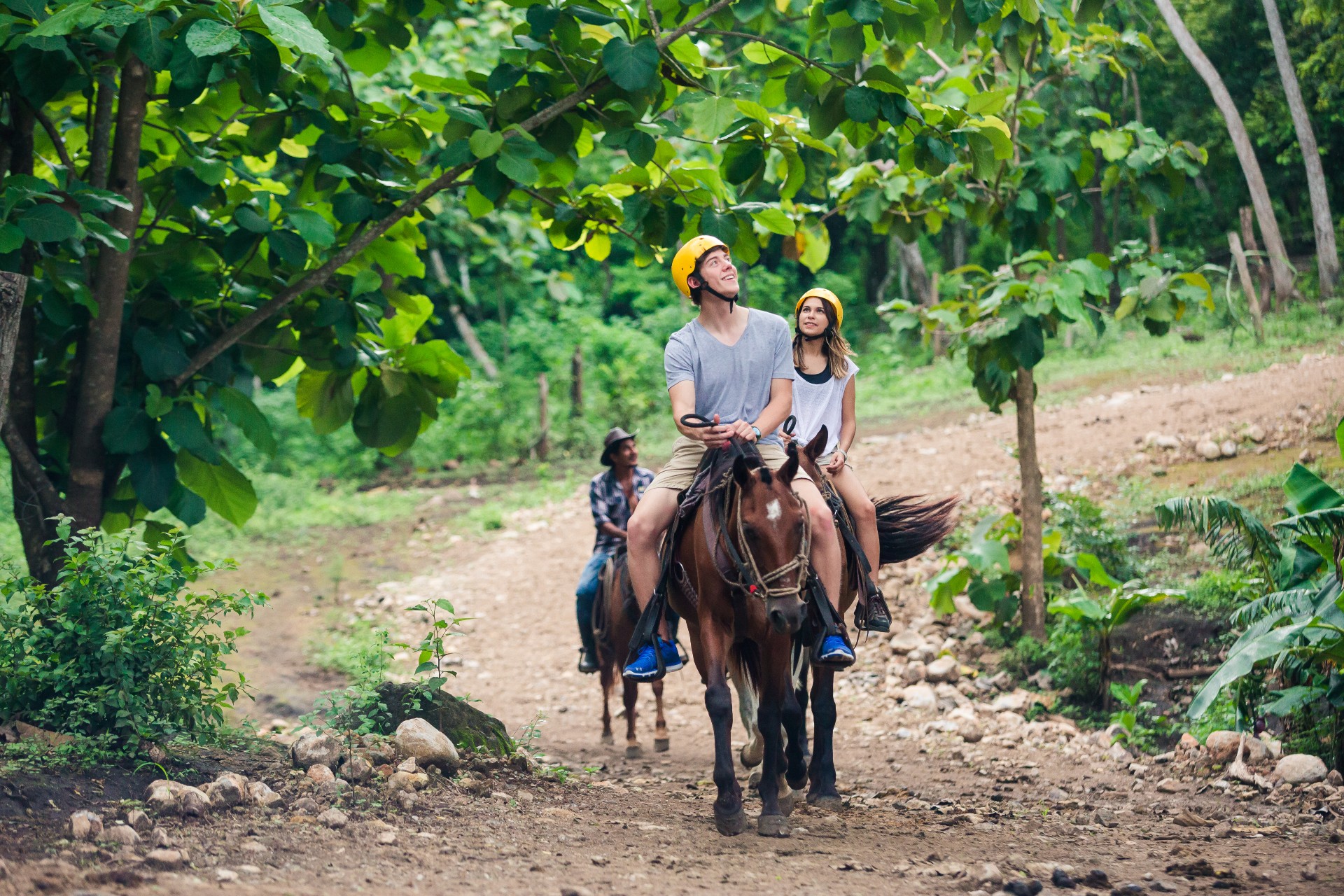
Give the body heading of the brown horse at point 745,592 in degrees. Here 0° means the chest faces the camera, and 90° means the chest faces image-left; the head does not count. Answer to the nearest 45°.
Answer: approximately 0°

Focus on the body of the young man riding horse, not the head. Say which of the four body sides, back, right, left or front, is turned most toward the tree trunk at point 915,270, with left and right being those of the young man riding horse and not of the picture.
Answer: back

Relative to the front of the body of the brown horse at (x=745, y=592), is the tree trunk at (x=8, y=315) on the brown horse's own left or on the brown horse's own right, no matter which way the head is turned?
on the brown horse's own right

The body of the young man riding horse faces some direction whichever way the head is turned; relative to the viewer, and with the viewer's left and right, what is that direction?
facing the viewer

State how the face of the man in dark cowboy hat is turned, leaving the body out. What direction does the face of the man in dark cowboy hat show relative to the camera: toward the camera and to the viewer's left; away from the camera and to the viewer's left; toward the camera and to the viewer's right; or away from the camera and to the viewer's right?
toward the camera and to the viewer's right

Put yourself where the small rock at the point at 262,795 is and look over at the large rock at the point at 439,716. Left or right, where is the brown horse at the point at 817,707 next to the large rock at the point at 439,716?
right

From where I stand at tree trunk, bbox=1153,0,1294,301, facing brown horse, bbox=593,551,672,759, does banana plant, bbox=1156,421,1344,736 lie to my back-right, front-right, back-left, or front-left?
front-left

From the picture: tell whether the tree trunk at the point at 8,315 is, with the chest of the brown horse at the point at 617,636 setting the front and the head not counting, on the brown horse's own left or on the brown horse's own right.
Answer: on the brown horse's own right

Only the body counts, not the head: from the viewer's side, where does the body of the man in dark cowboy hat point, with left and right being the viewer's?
facing the viewer and to the right of the viewer

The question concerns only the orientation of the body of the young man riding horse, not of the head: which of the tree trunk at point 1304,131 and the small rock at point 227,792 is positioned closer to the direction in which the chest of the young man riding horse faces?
the small rock

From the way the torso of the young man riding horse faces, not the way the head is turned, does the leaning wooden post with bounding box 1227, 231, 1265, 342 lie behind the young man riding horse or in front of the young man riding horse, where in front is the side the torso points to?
behind

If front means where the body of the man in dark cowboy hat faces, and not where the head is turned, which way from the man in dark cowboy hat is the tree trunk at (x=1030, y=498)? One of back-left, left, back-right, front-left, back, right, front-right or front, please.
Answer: front-left

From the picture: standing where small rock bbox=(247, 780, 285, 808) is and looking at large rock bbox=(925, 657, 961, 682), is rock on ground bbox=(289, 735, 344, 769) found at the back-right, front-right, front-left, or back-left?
front-left

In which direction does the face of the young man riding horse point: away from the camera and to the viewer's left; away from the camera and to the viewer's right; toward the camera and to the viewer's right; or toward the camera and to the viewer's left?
toward the camera and to the viewer's right
